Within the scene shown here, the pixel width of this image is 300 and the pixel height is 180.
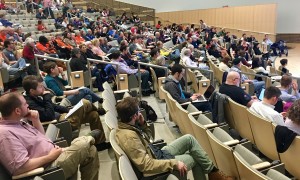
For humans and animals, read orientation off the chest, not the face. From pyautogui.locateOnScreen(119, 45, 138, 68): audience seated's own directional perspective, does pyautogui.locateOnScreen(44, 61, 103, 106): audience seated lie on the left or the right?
on their right

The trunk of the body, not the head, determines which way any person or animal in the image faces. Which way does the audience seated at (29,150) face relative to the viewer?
to the viewer's right

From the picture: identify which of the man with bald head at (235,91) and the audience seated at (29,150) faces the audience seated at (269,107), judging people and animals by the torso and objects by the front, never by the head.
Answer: the audience seated at (29,150)

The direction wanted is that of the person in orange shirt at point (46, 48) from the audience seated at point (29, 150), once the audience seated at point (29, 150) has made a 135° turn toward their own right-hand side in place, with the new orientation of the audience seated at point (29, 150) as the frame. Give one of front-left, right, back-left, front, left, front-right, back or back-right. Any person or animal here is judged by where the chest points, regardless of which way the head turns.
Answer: back-right

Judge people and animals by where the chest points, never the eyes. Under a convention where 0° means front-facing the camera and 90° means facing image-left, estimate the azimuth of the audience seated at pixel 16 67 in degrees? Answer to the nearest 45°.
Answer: approximately 270°
